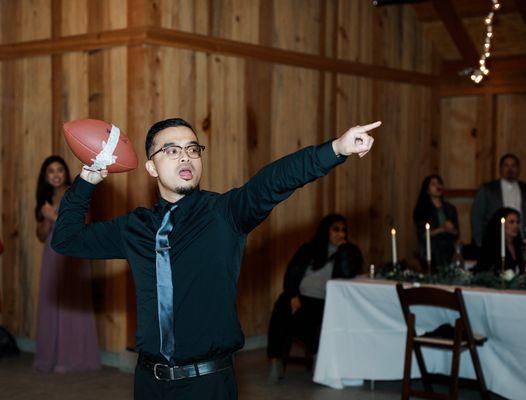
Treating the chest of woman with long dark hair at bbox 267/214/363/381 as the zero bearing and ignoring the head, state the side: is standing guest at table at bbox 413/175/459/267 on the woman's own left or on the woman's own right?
on the woman's own left

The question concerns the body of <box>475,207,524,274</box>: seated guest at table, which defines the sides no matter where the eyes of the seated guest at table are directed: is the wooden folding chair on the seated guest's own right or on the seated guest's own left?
on the seated guest's own right

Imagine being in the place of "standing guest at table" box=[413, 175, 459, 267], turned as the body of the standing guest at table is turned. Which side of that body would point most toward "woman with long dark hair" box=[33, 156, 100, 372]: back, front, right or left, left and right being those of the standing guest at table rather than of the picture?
right

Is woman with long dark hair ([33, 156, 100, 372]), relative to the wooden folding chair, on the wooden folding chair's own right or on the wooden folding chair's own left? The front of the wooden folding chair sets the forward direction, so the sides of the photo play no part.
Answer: on the wooden folding chair's own left

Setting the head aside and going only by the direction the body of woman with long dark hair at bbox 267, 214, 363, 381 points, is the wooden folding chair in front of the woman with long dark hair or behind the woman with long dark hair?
in front

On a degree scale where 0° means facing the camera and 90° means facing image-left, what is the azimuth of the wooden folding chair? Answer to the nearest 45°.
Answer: approximately 225°

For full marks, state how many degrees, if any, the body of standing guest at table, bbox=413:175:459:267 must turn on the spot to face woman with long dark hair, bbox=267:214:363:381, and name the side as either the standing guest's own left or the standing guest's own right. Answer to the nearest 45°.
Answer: approximately 90° to the standing guest's own right
